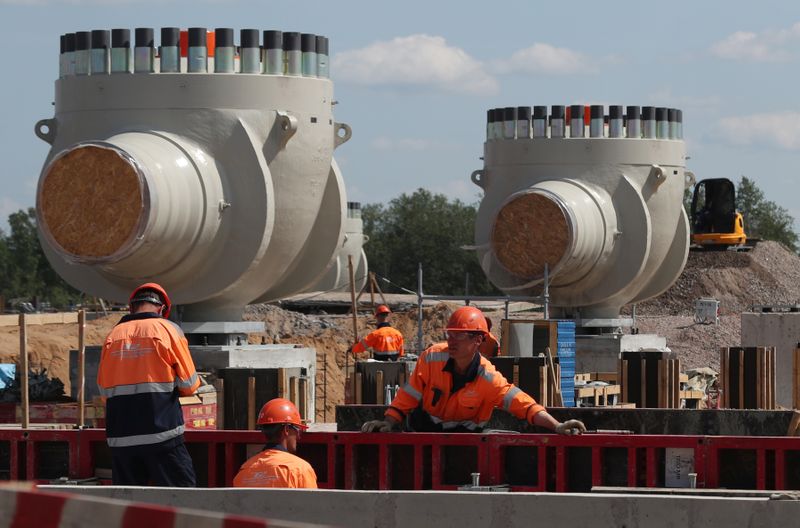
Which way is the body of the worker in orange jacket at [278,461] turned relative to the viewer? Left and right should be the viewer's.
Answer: facing away from the viewer and to the right of the viewer

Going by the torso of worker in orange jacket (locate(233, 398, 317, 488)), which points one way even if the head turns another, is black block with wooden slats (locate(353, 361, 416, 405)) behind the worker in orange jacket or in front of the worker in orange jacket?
in front

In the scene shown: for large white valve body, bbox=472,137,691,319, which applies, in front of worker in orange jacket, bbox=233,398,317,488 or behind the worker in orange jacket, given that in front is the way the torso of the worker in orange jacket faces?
in front

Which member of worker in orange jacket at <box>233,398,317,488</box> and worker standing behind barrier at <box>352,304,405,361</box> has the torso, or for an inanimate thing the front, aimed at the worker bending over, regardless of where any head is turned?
the worker in orange jacket

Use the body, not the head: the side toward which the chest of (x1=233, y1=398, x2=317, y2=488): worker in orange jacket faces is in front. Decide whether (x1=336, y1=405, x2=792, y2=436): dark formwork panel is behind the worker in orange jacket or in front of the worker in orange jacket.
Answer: in front

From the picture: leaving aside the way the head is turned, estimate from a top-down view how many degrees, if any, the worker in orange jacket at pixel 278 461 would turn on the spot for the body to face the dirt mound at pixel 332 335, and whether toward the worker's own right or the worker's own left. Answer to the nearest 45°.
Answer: approximately 45° to the worker's own left

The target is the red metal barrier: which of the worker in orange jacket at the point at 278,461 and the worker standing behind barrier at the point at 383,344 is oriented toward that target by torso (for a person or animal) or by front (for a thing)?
the worker in orange jacket
